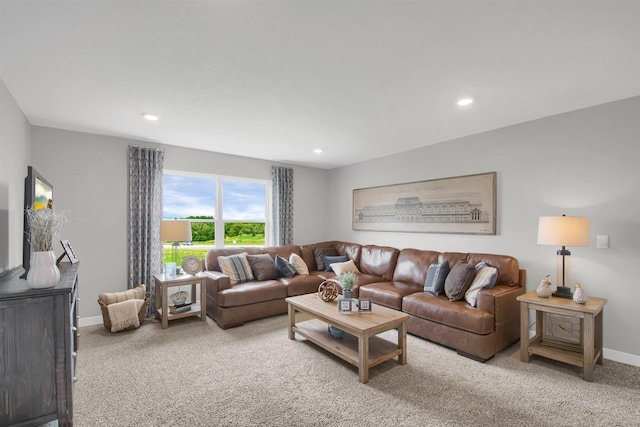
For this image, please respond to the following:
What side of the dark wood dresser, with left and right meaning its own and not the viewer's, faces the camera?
right

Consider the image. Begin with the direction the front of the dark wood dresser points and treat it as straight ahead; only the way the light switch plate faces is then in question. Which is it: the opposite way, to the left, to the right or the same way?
the opposite way

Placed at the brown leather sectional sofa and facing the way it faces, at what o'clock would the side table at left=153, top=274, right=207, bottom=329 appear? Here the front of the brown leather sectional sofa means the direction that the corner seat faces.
The side table is roughly at 3 o'clock from the brown leather sectional sofa.

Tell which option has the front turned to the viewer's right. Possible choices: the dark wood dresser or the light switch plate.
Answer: the dark wood dresser

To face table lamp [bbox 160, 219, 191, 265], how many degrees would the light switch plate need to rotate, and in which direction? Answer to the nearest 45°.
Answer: approximately 45° to its right

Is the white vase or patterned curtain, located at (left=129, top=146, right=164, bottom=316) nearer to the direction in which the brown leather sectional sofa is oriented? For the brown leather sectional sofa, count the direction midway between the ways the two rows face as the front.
the white vase
